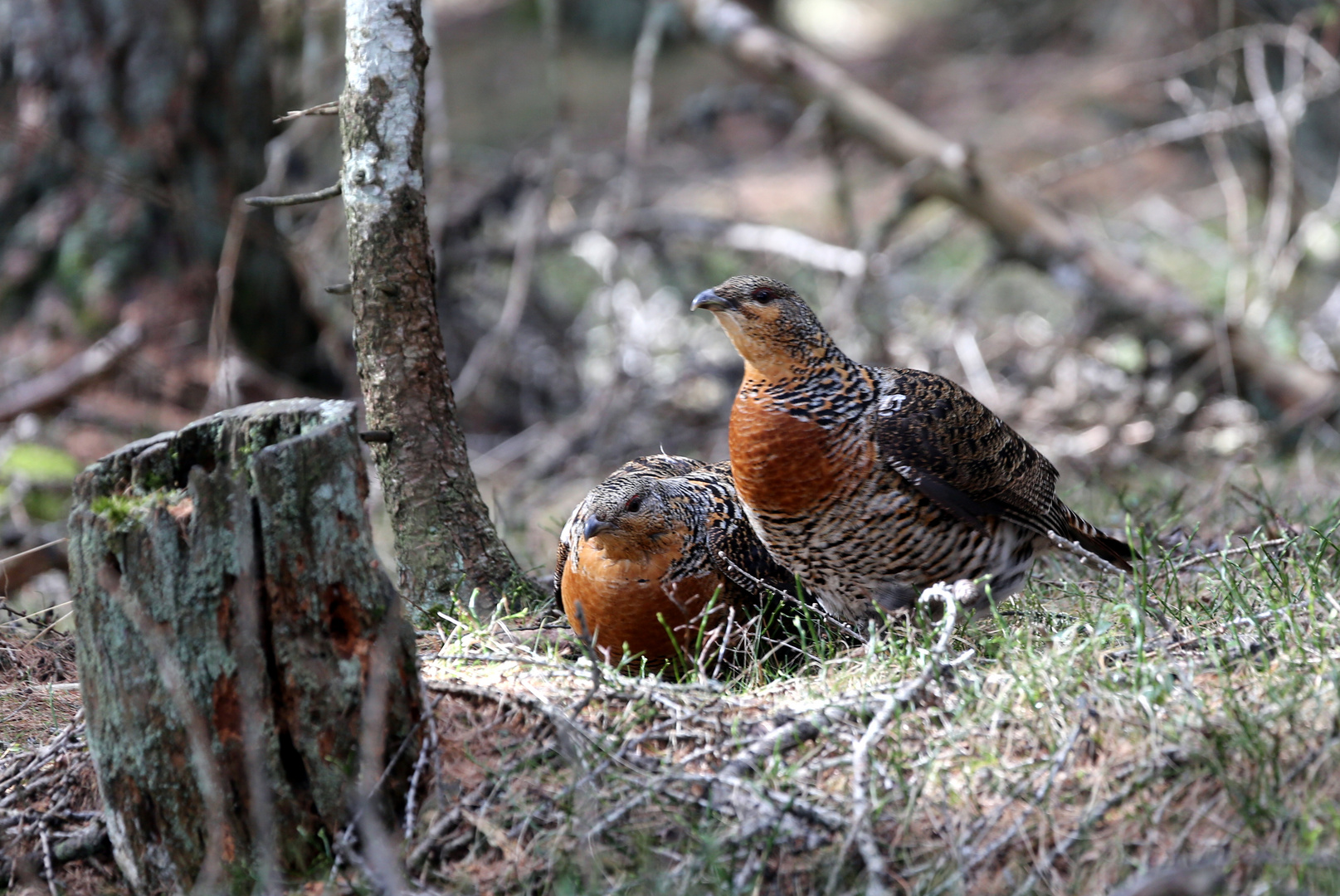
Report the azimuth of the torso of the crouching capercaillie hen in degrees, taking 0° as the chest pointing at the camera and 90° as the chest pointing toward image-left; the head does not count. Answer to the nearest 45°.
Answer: approximately 45°

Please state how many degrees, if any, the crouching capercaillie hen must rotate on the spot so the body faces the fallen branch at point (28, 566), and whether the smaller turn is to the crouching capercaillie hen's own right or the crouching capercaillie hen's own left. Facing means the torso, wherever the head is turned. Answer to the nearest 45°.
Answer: approximately 90° to the crouching capercaillie hen's own right

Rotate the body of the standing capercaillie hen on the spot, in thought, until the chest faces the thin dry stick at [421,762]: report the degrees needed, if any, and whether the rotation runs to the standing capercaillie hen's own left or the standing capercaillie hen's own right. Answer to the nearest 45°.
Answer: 0° — it already faces it

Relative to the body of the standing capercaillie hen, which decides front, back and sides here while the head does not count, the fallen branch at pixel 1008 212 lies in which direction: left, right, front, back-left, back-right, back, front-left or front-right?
back-right

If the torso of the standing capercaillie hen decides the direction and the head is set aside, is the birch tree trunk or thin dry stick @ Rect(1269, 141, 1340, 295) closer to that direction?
the birch tree trunk

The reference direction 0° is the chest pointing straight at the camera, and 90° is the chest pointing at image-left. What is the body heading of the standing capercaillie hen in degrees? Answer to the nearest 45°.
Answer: approximately 45°
